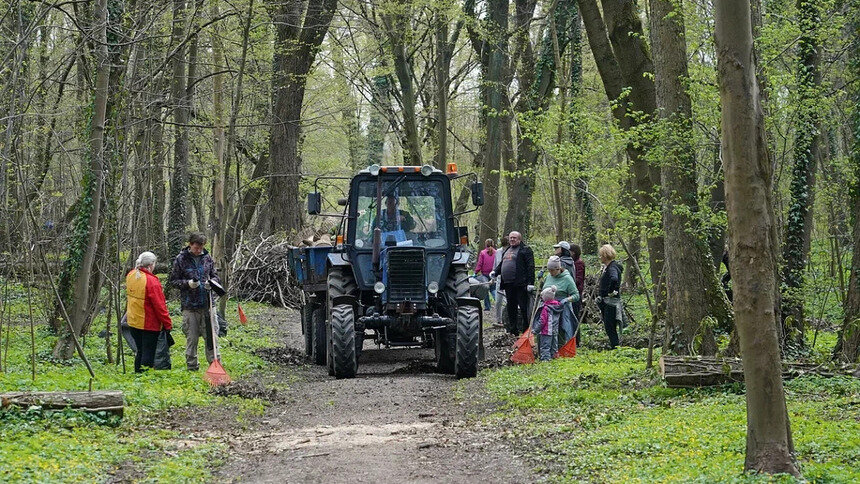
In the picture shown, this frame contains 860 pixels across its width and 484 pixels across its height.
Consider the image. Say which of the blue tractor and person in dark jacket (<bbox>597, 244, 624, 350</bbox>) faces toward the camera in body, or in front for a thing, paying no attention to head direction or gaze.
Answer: the blue tractor

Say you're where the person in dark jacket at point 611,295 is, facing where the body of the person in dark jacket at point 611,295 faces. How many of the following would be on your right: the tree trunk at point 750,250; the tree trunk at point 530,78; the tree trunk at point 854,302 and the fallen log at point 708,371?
1

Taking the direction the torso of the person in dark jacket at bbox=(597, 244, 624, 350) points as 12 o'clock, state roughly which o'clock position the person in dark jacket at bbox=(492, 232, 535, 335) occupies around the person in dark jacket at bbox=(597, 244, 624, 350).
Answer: the person in dark jacket at bbox=(492, 232, 535, 335) is roughly at 1 o'clock from the person in dark jacket at bbox=(597, 244, 624, 350).

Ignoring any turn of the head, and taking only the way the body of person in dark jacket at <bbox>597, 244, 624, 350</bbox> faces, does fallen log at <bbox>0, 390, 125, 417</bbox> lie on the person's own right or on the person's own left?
on the person's own left

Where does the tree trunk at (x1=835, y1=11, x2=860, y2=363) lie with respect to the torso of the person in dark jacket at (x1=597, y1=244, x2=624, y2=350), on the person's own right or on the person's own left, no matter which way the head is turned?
on the person's own left

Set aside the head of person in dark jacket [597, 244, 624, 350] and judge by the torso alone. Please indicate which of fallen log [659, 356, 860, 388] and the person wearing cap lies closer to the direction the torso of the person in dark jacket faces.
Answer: the person wearing cap

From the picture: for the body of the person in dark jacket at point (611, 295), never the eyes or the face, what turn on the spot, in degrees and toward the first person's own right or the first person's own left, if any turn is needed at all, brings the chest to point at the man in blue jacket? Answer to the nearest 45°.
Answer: approximately 45° to the first person's own left

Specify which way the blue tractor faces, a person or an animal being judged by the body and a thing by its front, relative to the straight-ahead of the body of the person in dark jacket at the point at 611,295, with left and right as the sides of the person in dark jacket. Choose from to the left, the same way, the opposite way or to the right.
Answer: to the left

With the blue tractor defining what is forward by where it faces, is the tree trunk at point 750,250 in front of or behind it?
in front

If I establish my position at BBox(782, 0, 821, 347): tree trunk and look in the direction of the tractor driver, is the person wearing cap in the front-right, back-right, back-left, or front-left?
front-right

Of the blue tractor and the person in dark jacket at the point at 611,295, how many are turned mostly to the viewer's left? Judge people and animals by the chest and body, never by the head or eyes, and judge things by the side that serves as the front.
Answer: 1

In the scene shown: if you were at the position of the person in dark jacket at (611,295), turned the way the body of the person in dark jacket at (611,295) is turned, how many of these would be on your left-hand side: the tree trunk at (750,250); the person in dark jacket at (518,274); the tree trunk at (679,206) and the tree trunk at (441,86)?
2

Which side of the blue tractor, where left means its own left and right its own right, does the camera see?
front

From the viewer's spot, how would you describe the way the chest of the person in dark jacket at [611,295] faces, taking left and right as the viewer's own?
facing to the left of the viewer

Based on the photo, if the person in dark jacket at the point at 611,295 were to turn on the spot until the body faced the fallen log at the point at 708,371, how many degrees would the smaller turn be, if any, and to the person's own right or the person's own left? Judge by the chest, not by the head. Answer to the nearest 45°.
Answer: approximately 90° to the person's own left

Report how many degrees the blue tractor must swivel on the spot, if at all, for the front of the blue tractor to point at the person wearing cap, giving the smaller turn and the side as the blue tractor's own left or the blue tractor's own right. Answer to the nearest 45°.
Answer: approximately 135° to the blue tractor's own left
